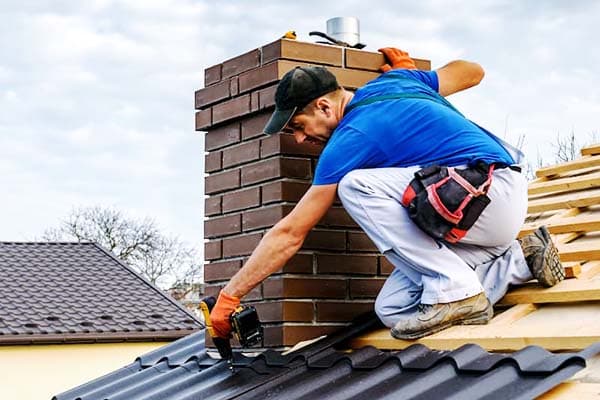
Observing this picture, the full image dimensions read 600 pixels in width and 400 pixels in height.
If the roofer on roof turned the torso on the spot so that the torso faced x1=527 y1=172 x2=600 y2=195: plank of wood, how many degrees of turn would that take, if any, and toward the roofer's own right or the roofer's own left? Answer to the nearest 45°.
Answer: approximately 135° to the roofer's own right

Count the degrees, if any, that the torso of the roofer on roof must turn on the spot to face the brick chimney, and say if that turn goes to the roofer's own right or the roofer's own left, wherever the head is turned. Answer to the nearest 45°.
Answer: approximately 45° to the roofer's own right

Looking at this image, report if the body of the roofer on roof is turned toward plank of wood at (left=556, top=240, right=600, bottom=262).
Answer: no

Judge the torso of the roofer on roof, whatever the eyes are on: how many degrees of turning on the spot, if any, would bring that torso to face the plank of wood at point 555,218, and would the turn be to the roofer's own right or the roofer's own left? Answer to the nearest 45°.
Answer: approximately 135° to the roofer's own right

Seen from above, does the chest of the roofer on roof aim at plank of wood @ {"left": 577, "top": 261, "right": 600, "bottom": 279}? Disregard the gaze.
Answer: no

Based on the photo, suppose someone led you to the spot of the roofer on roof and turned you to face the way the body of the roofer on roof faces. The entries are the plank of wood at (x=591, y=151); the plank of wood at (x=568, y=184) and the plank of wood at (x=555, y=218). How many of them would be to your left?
0

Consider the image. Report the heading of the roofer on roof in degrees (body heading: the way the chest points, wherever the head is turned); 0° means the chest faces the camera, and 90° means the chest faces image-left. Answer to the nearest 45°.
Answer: approximately 90°

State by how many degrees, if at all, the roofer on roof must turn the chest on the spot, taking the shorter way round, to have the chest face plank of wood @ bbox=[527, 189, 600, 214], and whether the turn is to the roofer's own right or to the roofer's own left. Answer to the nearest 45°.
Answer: approximately 135° to the roofer's own right

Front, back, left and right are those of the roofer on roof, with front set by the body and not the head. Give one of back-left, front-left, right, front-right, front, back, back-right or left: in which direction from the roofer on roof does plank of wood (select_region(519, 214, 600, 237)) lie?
back-right
